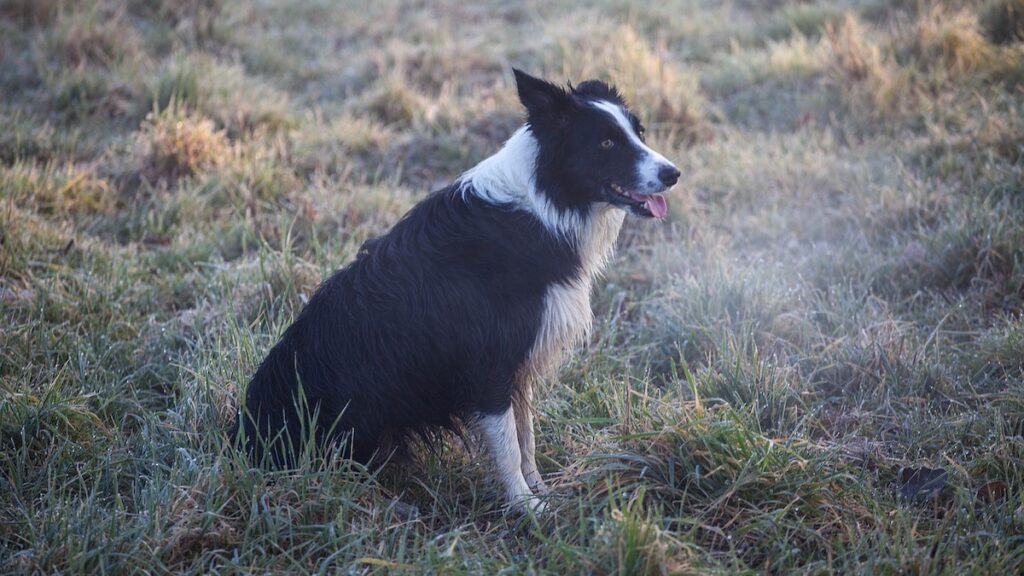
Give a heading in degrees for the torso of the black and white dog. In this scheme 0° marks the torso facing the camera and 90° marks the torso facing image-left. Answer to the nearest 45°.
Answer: approximately 270°
